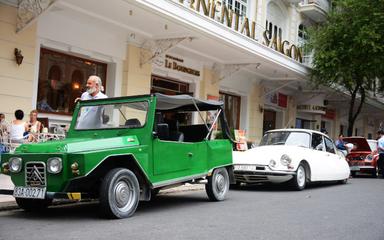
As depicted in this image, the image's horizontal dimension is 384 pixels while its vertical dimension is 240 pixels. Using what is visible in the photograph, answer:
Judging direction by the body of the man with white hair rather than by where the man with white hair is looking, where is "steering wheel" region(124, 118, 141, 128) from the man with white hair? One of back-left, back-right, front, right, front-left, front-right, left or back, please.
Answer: left

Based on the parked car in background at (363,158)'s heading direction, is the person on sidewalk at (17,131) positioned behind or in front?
in front

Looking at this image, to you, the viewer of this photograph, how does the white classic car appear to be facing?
facing the viewer and to the left of the viewer

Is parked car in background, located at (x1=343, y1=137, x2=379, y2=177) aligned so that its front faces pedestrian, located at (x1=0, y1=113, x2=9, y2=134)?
yes

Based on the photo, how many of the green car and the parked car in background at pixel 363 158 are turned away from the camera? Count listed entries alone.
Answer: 0

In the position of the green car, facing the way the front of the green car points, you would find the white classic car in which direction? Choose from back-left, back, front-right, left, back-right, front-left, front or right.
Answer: back

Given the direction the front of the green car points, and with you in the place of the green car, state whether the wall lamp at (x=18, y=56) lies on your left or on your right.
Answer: on your right

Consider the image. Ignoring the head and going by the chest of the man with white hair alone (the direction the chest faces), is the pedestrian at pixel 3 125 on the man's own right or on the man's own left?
on the man's own right

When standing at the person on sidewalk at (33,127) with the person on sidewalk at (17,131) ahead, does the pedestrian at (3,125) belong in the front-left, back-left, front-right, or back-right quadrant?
front-right

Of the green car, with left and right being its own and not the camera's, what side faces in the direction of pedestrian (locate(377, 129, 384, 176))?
back

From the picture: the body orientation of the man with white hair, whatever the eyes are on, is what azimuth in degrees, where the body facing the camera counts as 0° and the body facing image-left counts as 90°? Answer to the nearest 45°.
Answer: approximately 45°

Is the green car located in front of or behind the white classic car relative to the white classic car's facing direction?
in front
